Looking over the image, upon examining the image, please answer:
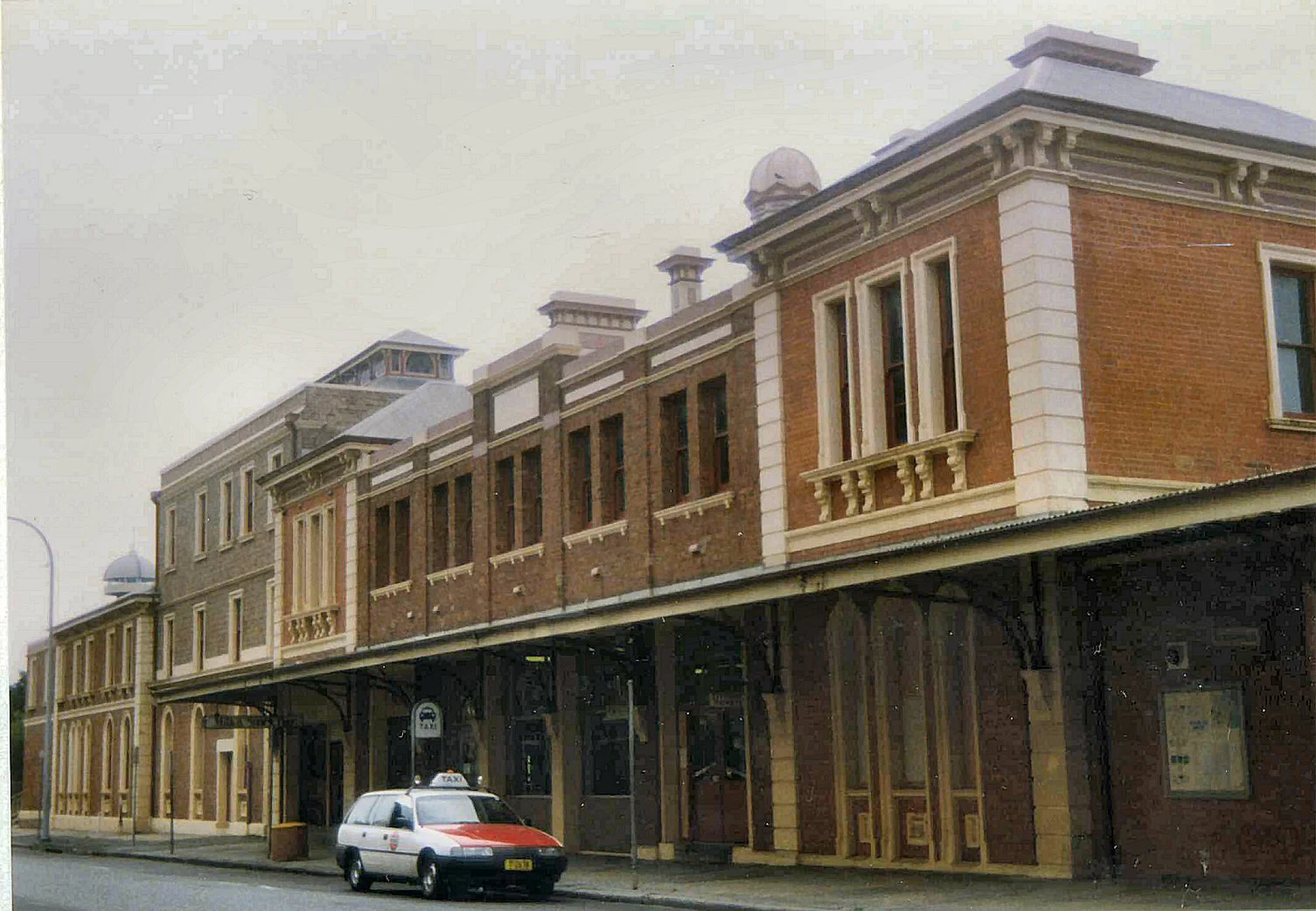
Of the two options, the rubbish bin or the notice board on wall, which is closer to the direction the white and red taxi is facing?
the notice board on wall

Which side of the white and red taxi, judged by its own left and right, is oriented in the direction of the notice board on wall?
front

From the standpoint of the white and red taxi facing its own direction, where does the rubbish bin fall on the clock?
The rubbish bin is roughly at 7 o'clock from the white and red taxi.

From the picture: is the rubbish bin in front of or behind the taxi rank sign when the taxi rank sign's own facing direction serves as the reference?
behind

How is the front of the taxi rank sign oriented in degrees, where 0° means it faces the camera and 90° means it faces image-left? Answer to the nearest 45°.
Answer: approximately 0°

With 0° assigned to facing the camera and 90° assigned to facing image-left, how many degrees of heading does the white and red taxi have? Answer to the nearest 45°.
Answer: approximately 315°

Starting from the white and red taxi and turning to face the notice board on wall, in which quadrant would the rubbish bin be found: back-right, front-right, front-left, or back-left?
back-left
